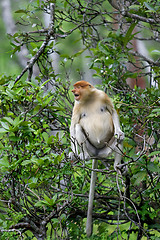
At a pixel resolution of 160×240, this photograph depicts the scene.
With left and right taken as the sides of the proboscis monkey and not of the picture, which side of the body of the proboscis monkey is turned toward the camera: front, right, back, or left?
front
